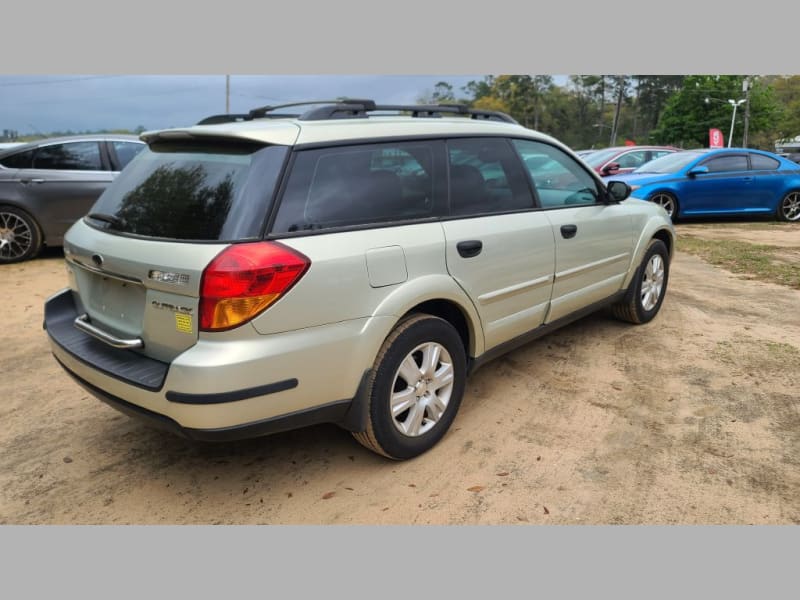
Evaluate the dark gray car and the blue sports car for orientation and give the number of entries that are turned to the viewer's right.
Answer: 1

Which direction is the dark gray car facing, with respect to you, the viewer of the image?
facing to the right of the viewer

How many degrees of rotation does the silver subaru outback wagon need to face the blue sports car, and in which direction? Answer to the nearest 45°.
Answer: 0° — it already faces it

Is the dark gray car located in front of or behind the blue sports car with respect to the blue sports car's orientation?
in front

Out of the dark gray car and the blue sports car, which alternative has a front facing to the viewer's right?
the dark gray car

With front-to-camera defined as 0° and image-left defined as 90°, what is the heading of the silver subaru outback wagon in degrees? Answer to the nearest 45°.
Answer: approximately 225°

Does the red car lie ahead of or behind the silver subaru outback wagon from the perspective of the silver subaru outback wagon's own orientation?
ahead

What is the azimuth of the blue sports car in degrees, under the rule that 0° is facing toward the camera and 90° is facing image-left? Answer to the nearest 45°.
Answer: approximately 45°
